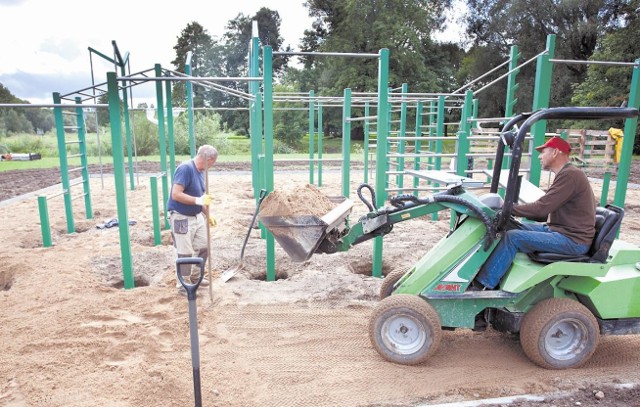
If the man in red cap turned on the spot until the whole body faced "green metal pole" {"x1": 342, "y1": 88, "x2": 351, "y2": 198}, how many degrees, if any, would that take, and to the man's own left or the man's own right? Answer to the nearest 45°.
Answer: approximately 45° to the man's own right

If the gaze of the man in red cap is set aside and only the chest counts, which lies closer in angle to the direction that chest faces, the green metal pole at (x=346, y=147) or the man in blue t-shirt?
the man in blue t-shirt

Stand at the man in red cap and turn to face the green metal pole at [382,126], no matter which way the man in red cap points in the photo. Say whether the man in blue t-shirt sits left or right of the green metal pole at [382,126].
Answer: left

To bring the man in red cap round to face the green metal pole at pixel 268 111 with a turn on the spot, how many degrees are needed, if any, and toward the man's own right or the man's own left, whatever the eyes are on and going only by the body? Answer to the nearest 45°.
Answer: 0° — they already face it

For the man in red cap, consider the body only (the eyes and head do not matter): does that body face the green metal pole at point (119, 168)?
yes

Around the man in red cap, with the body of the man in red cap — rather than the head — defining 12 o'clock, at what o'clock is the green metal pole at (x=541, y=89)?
The green metal pole is roughly at 3 o'clock from the man in red cap.

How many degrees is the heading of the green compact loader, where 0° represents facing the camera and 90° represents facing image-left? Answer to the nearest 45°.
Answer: approximately 90°

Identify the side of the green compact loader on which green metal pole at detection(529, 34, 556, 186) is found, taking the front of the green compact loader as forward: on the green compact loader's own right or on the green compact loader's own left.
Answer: on the green compact loader's own right

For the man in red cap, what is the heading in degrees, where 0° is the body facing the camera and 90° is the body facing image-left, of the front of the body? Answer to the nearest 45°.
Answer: approximately 90°

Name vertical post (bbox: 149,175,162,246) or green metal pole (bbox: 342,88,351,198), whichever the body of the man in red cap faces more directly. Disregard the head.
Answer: the vertical post

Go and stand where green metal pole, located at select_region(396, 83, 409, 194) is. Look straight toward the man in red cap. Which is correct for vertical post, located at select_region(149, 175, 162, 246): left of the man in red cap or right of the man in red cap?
right
